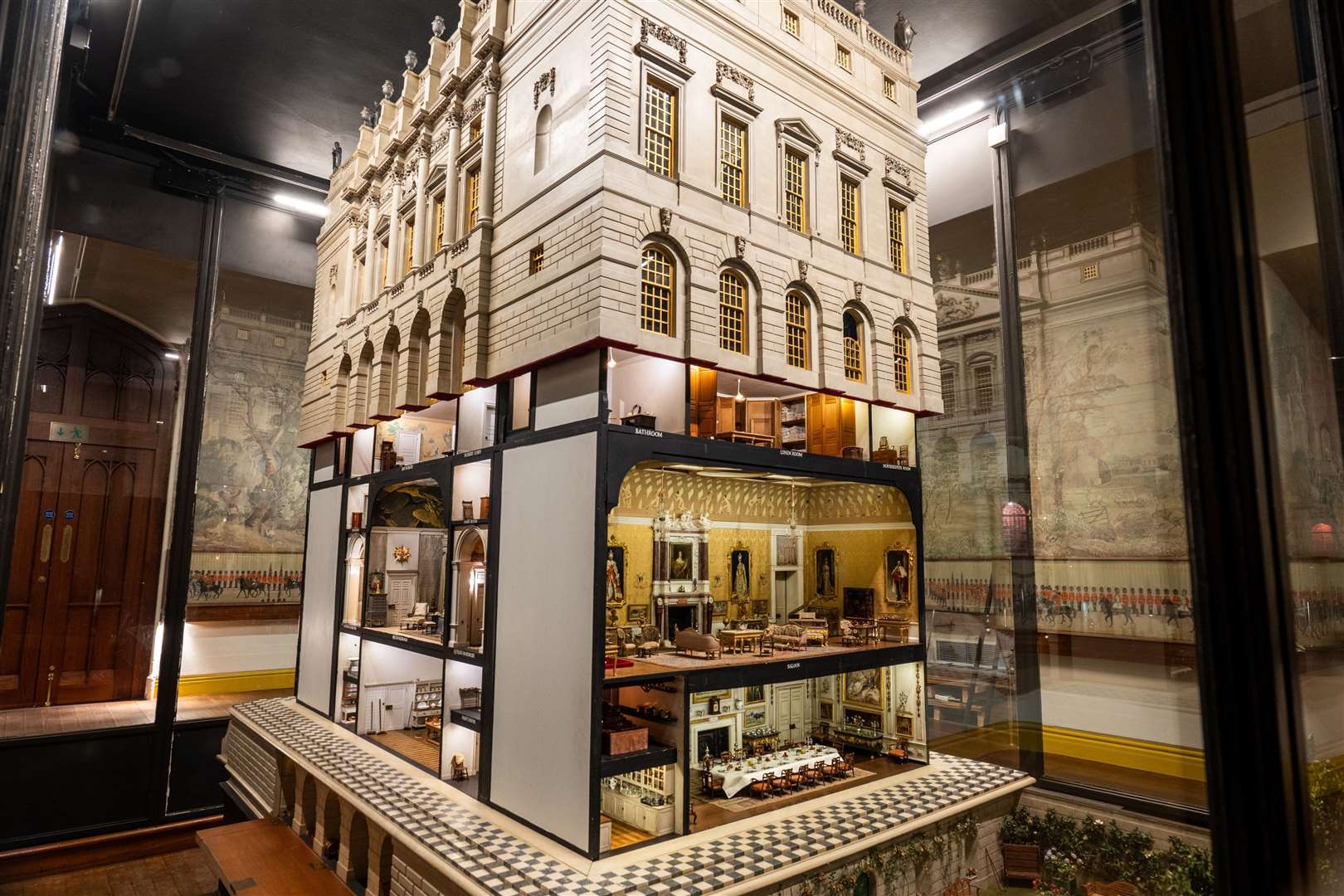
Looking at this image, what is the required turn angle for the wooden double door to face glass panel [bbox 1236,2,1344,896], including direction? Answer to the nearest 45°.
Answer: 0° — it already faces it

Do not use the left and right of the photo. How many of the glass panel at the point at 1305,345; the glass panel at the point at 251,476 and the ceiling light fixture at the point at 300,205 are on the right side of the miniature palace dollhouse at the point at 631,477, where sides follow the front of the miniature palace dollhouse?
2

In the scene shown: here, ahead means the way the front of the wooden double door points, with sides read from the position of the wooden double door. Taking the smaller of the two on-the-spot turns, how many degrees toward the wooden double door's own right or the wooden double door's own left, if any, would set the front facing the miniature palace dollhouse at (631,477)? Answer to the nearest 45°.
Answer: approximately 90° to the wooden double door's own left
